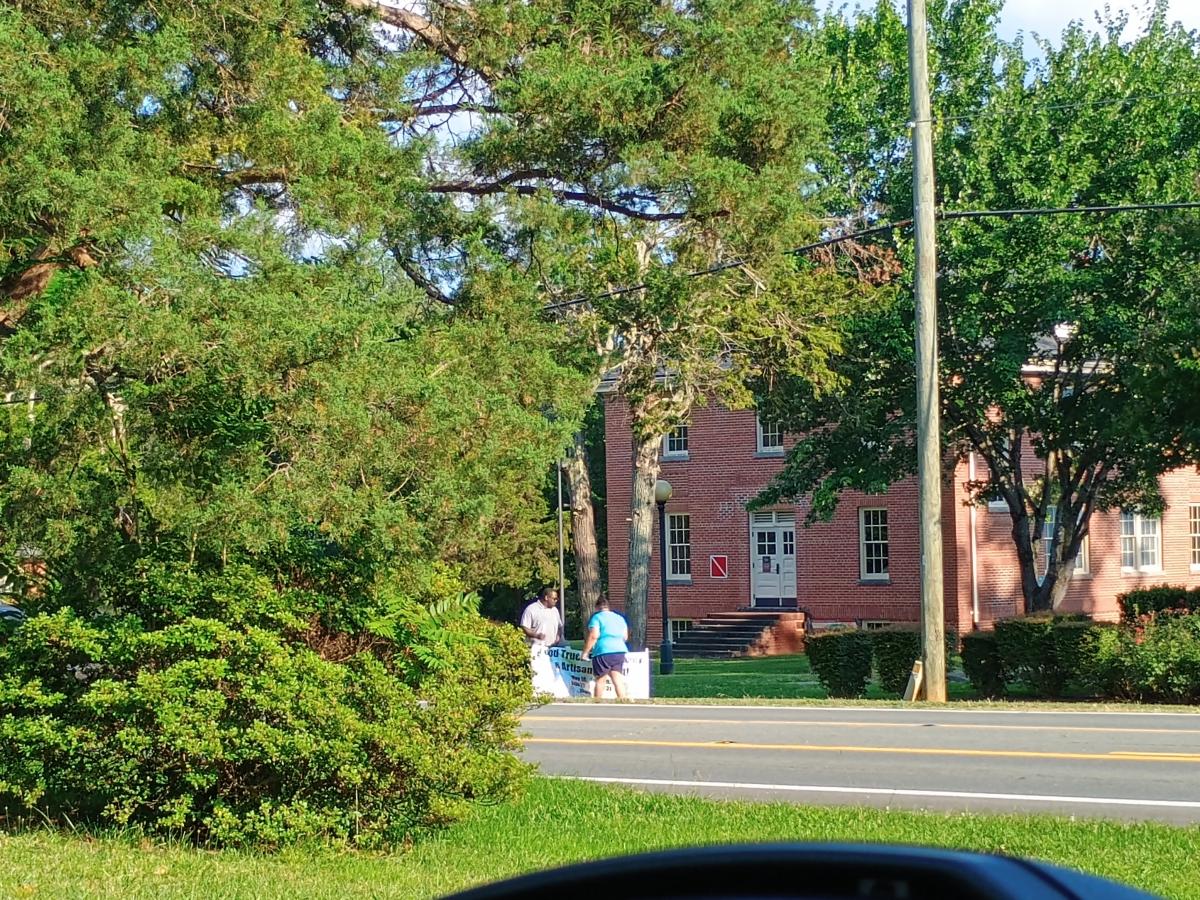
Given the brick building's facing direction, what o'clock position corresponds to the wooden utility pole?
The wooden utility pole is roughly at 12 o'clock from the brick building.

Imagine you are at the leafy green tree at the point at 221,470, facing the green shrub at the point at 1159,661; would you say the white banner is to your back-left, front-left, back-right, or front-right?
front-left

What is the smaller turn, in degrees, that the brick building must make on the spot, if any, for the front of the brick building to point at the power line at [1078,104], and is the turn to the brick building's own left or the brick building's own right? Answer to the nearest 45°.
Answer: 0° — it already faces it

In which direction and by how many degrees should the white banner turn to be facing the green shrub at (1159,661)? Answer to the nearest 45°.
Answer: approximately 45° to its left

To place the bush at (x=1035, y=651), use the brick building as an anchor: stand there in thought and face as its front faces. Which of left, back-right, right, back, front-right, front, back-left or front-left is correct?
front

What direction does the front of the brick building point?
toward the camera

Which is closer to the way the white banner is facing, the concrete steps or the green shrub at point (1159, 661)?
the green shrub

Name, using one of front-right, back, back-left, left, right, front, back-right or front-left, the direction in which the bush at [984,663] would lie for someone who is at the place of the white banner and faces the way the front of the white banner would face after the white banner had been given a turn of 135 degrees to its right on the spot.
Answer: back-right

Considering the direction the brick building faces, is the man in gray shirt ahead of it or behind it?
ahead

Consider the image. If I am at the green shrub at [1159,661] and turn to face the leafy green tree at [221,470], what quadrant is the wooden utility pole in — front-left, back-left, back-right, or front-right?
front-right

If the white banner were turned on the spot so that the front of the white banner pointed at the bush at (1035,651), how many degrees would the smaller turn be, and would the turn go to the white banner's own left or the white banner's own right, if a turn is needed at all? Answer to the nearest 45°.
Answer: approximately 90° to the white banner's own left

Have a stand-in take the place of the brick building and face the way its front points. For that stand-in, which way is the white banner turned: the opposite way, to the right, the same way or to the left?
the same way

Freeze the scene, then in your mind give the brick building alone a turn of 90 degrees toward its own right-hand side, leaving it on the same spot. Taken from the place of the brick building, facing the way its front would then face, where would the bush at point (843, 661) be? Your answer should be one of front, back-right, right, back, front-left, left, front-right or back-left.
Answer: left

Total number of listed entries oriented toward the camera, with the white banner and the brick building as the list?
2

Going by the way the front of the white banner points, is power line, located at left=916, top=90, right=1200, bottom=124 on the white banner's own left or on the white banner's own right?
on the white banner's own left
